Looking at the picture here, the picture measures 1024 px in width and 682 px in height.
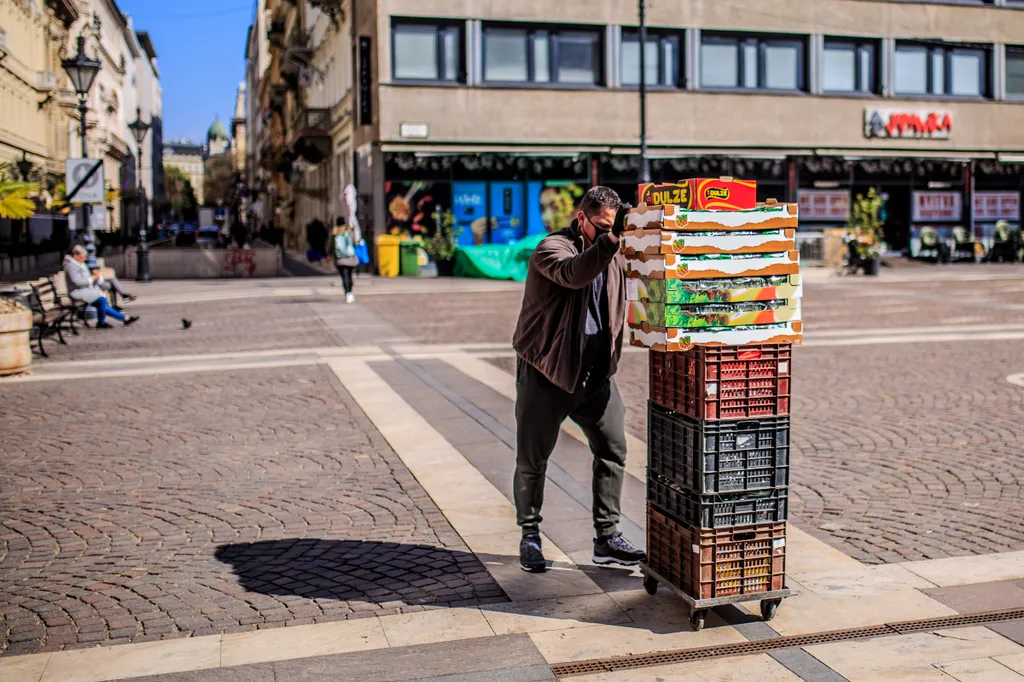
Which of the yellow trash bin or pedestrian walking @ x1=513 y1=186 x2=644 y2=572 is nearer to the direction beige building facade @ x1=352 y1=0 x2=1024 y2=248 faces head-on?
the pedestrian walking

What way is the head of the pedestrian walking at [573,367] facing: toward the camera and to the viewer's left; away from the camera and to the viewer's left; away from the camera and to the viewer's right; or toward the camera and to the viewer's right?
toward the camera and to the viewer's right

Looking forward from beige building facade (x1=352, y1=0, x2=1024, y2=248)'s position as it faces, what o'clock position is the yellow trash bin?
The yellow trash bin is roughly at 2 o'clock from the beige building facade.

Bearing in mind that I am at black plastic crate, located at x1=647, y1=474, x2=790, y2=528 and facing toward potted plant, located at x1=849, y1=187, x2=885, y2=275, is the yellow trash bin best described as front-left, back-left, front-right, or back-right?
front-left

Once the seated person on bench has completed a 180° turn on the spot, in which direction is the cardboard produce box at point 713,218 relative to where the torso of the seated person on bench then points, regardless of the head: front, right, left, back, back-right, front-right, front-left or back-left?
left

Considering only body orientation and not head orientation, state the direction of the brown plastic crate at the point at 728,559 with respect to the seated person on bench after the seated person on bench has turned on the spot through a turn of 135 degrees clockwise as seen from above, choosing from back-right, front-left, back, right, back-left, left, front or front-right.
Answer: front-left

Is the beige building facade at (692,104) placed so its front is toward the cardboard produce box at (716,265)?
yes

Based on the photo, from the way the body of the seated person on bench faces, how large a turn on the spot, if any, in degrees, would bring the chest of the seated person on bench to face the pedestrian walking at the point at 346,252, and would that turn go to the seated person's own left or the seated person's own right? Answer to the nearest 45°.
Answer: approximately 45° to the seated person's own left

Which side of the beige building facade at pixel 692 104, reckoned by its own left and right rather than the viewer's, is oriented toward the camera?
front

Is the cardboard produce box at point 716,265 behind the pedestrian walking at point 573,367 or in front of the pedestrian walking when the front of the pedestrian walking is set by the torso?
in front

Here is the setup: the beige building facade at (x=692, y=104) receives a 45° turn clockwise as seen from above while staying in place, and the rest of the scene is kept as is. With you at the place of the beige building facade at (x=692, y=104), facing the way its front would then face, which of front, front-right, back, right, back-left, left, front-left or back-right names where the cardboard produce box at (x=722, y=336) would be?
front-left

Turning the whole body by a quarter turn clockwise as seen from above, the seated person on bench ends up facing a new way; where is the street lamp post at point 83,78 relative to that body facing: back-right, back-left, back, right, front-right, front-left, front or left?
back

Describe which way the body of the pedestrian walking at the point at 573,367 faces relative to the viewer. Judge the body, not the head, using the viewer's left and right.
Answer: facing the viewer and to the right of the viewer

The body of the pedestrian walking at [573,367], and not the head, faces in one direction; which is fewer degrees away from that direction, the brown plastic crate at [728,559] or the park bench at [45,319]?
the brown plastic crate

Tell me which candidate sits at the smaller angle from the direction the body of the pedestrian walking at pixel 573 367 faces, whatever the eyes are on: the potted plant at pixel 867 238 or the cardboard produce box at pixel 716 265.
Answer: the cardboard produce box

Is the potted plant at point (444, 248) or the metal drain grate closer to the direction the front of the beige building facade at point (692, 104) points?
the metal drain grate

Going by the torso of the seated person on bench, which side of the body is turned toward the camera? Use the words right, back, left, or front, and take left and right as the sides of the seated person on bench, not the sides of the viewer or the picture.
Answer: right

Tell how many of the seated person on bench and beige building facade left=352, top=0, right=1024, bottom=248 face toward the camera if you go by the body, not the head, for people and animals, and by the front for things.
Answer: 1
